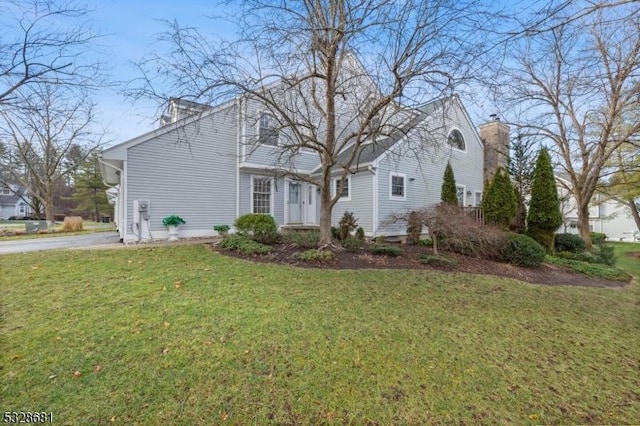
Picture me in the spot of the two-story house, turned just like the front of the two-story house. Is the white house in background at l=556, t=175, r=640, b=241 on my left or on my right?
on my left

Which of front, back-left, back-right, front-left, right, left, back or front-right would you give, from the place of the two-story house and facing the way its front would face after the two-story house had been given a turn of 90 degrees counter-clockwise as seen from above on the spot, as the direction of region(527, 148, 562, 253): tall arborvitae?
front

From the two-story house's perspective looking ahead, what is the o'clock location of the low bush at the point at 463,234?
The low bush is roughly at 10 o'clock from the two-story house.

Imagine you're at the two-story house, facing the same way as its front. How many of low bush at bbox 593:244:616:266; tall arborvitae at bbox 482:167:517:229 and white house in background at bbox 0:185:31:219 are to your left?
2

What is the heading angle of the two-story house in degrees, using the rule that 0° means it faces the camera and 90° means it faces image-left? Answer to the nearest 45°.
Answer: approximately 0°

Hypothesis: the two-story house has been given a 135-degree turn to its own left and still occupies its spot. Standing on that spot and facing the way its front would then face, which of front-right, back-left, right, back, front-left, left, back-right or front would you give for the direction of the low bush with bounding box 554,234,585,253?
front-right

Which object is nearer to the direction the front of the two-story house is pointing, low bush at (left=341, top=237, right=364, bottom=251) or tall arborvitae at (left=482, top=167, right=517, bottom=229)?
the low bush

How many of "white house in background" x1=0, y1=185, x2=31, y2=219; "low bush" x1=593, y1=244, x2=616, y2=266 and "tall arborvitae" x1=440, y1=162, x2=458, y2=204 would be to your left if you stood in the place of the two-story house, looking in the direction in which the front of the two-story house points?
2

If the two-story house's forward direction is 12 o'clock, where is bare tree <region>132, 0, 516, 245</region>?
The bare tree is roughly at 11 o'clock from the two-story house.

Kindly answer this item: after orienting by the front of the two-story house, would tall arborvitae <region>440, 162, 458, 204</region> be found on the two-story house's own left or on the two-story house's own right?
on the two-story house's own left

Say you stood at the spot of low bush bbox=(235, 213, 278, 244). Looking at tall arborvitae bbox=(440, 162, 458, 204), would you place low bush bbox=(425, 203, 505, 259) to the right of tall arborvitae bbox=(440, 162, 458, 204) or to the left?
right

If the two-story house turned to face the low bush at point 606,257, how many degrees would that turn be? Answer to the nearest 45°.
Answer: approximately 90° to its left
